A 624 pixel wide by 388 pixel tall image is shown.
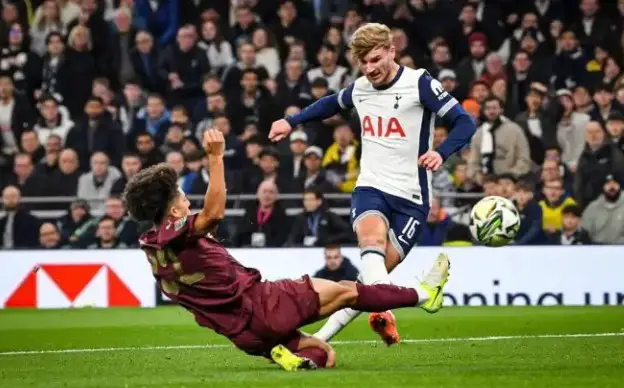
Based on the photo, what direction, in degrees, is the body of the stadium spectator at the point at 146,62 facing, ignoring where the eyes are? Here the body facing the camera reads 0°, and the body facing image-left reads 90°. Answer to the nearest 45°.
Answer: approximately 0°

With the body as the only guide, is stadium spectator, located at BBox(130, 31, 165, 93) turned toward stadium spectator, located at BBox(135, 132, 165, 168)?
yes

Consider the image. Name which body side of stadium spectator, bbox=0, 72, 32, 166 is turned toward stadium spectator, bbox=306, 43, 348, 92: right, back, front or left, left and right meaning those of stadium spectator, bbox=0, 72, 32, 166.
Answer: left

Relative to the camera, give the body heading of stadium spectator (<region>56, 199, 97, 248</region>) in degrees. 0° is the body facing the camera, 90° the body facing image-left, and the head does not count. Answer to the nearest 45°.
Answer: approximately 0°
